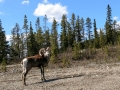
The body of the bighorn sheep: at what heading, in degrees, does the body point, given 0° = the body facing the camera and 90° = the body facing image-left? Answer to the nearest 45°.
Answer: approximately 225°
